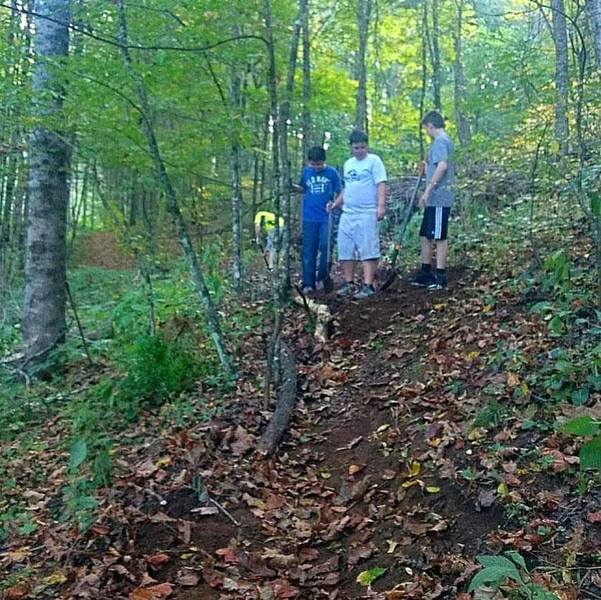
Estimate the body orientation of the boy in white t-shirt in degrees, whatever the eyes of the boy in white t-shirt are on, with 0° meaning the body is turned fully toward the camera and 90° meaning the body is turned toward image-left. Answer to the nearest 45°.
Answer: approximately 45°

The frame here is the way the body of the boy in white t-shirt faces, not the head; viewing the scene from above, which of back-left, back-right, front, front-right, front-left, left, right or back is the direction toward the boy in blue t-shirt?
right

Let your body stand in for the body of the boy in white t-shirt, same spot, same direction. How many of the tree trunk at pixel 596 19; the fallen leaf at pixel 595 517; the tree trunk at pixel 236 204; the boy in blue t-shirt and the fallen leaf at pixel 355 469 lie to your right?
2

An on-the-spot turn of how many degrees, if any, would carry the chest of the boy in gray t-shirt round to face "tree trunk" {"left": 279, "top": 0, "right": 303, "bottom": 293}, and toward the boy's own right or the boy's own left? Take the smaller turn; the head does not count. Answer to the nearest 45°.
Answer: approximately 45° to the boy's own left

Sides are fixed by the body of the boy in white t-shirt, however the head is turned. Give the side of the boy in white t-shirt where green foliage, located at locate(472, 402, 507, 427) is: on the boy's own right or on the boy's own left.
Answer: on the boy's own left

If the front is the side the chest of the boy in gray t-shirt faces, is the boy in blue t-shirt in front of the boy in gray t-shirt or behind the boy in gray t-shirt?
in front

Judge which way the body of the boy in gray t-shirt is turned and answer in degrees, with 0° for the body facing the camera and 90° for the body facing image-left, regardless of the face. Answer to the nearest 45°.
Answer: approximately 90°

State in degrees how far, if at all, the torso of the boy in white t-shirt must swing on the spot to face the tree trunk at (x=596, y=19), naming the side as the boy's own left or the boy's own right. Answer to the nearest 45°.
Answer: approximately 135° to the boy's own left

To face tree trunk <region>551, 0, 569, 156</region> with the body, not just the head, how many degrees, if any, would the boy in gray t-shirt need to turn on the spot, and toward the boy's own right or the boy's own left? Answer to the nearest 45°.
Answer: approximately 135° to the boy's own right

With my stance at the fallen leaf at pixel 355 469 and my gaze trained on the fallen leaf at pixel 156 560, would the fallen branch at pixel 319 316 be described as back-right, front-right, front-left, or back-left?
back-right

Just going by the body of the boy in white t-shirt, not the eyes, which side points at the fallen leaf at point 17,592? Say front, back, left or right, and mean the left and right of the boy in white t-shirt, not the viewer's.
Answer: front

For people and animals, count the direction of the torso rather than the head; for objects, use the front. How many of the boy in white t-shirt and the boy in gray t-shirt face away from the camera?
0

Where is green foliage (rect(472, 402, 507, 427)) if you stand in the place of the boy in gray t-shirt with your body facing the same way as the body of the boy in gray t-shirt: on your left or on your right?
on your left
